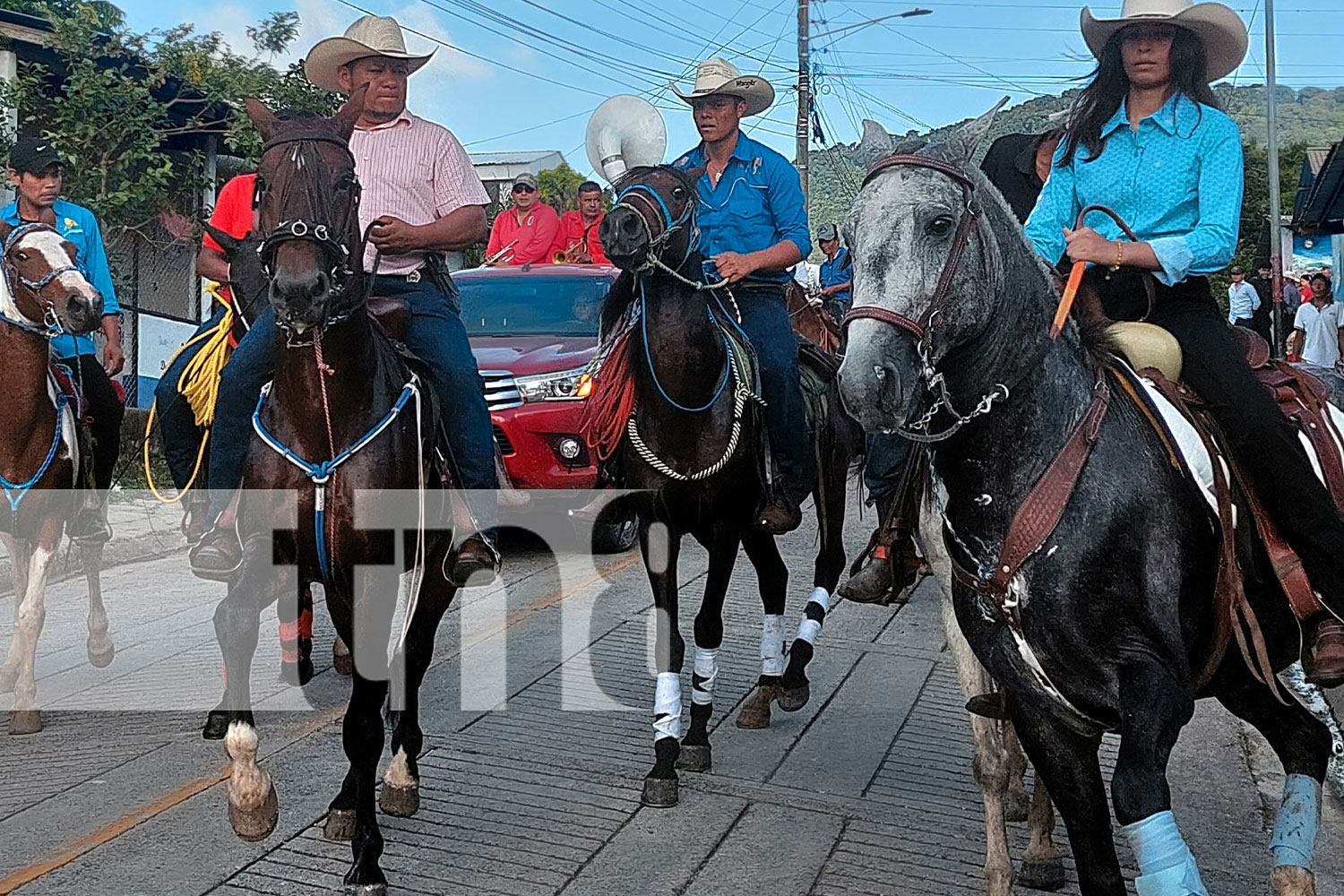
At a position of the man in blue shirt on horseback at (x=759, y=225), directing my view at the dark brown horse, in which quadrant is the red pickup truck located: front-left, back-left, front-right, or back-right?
back-right

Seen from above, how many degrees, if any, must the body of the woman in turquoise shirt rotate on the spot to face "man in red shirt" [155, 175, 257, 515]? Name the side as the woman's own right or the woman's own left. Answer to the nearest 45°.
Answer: approximately 45° to the woman's own right

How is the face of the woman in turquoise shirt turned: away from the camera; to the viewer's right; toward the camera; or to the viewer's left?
toward the camera

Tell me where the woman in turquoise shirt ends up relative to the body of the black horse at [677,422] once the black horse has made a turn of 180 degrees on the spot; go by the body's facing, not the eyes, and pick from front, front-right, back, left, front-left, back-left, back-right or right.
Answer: right

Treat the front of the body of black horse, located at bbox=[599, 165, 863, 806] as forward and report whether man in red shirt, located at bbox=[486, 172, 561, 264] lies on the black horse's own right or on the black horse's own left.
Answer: on the black horse's own right

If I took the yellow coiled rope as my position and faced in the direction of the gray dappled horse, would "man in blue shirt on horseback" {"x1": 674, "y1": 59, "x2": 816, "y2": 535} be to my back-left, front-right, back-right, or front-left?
front-left

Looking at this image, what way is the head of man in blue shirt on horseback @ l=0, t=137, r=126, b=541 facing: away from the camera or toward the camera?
toward the camera

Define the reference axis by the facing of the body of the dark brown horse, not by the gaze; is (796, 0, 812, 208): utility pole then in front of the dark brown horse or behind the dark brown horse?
behind

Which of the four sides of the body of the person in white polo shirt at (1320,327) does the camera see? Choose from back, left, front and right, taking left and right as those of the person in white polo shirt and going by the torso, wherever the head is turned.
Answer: front

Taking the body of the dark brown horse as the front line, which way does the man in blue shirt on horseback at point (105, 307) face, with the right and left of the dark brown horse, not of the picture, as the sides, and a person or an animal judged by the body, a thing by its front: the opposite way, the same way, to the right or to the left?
the same way

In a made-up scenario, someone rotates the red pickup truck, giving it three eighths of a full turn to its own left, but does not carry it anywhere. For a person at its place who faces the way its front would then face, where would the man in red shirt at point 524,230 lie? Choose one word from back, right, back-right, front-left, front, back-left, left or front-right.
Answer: front-left

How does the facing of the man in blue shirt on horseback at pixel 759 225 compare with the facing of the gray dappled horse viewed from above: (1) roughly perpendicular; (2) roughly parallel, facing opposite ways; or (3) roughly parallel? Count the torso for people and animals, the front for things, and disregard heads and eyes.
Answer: roughly parallel

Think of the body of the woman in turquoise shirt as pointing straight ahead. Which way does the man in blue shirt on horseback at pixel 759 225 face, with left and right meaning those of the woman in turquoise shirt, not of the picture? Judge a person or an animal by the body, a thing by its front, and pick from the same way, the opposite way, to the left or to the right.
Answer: the same way

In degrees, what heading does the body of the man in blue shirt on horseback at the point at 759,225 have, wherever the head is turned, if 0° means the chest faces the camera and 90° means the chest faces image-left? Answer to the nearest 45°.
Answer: approximately 45°

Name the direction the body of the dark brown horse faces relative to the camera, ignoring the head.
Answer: toward the camera

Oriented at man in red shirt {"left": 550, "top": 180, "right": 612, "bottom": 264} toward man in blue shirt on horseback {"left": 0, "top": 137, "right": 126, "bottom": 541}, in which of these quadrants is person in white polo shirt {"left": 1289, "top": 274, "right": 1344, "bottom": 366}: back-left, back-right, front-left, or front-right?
back-left

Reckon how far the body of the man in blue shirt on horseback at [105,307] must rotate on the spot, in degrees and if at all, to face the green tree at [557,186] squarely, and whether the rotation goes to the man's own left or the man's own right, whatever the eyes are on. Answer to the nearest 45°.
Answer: approximately 135° to the man's own left
